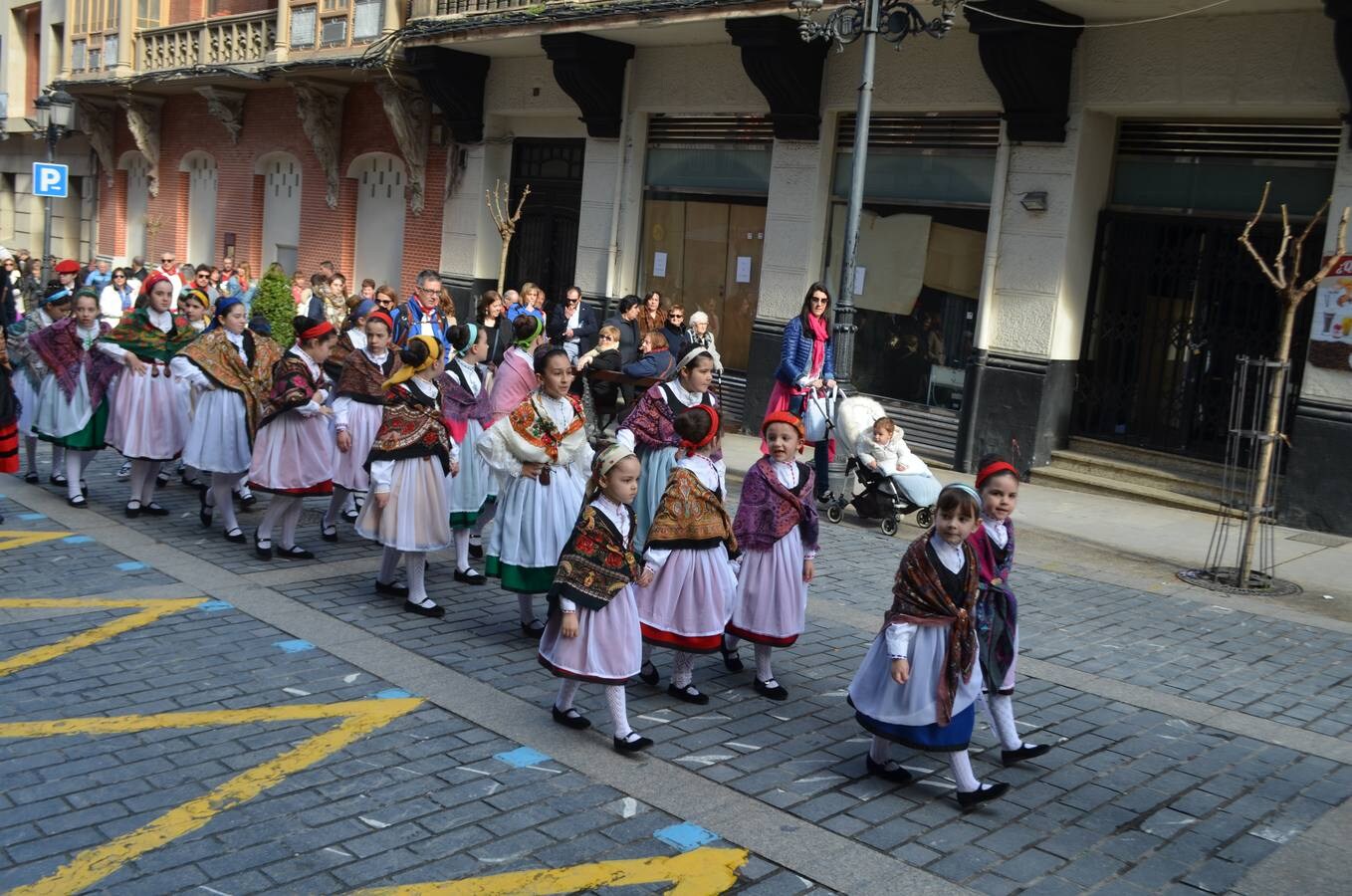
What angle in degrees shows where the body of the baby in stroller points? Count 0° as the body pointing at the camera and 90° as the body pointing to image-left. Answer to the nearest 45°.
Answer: approximately 315°

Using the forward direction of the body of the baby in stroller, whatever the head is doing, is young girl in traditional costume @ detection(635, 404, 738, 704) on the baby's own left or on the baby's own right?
on the baby's own right

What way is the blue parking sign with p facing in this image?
toward the camera
